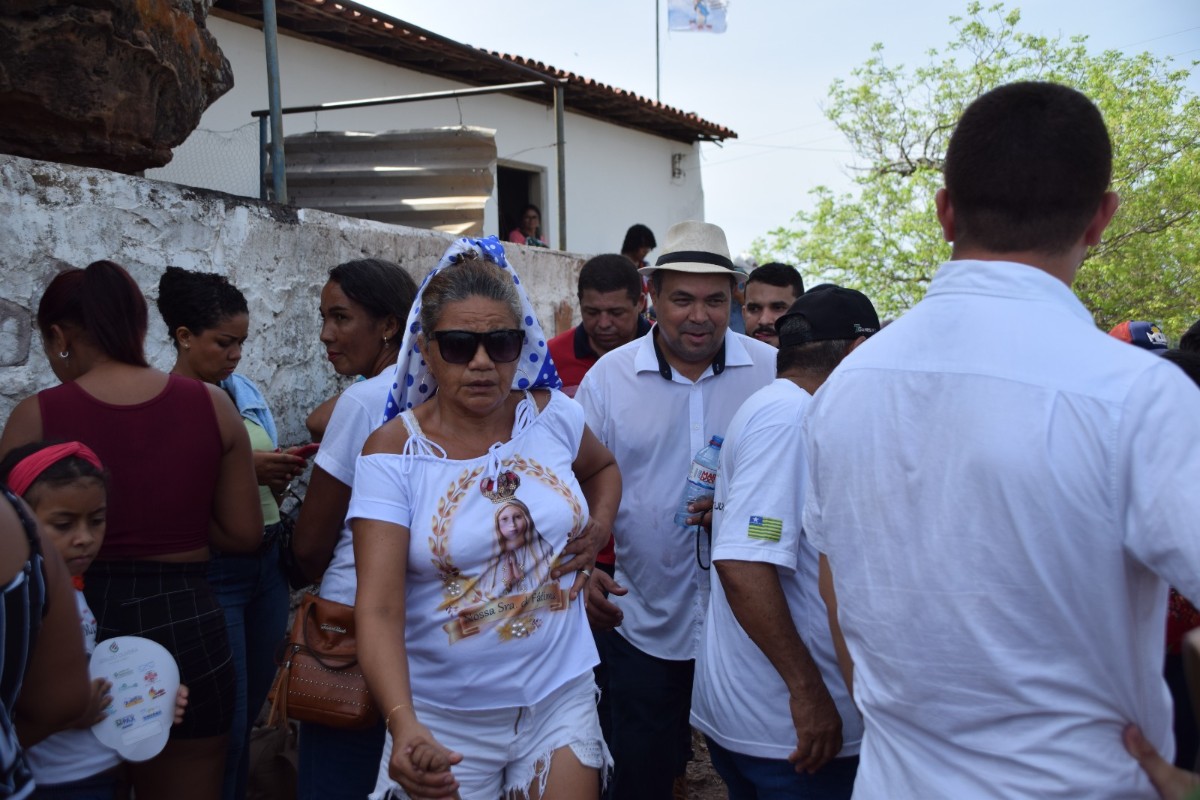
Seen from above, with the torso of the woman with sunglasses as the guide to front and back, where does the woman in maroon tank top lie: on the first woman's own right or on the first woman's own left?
on the first woman's own right

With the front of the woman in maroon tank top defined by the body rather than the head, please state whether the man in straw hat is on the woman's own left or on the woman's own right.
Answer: on the woman's own right

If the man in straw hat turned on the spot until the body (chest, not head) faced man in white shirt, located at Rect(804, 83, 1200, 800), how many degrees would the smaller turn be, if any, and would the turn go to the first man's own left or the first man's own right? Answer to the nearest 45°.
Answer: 0° — they already face them

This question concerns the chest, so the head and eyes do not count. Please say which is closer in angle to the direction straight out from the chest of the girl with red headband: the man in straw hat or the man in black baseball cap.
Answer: the man in black baseball cap

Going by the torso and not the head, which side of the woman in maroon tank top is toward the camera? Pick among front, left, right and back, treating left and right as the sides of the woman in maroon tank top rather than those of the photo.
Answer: back

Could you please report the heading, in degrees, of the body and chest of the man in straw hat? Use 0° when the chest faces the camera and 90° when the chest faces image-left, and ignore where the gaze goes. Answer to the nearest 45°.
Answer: approximately 0°
